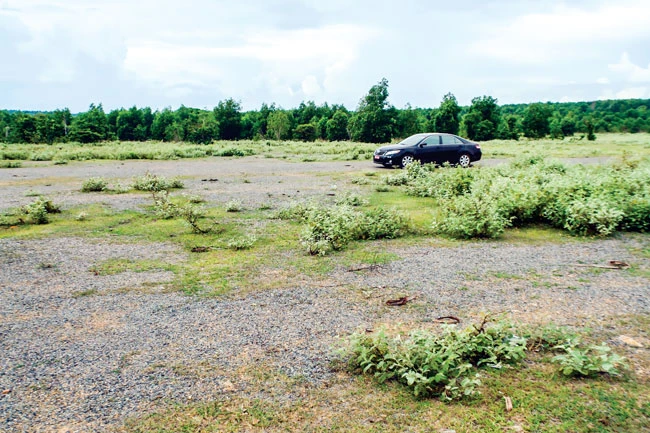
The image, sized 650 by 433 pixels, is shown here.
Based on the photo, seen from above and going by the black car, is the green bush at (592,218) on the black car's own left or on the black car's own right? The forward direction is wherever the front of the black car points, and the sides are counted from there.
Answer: on the black car's own left

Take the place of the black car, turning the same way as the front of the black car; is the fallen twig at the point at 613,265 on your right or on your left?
on your left

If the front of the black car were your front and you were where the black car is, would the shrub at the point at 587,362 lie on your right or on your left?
on your left

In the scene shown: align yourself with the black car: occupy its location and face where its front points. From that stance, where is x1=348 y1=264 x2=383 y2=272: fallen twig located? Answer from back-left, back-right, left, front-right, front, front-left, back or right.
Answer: front-left

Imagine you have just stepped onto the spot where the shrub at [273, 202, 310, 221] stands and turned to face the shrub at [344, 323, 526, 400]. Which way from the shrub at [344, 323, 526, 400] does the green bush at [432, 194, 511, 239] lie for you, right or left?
left

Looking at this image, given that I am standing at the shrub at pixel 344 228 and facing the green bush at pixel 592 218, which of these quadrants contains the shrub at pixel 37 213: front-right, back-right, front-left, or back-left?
back-left

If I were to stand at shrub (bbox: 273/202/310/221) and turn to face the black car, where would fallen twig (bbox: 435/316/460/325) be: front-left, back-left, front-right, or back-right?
back-right

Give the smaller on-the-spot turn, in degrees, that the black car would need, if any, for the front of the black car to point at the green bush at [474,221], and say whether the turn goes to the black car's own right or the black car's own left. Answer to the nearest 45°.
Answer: approximately 45° to the black car's own left

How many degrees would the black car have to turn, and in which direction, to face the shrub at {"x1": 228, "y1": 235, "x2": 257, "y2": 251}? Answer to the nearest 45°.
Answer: approximately 45° to its left

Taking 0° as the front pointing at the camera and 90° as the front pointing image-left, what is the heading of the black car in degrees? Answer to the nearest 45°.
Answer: approximately 45°
